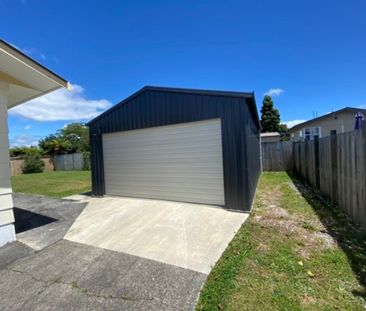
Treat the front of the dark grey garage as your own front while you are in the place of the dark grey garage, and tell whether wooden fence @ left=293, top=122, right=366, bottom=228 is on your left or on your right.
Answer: on your left

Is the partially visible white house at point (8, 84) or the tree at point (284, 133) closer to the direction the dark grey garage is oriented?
the partially visible white house

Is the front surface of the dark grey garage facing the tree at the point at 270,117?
no

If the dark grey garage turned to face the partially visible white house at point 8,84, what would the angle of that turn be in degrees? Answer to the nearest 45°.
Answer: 0° — it already faces it

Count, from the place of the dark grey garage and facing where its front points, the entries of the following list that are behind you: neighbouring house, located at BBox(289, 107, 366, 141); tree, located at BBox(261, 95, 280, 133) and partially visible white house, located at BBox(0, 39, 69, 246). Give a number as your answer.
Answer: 2

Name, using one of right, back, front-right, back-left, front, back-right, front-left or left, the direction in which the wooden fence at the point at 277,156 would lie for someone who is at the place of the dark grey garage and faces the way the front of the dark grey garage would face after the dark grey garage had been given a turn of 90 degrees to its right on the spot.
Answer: right

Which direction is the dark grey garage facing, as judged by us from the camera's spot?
facing the viewer and to the left of the viewer

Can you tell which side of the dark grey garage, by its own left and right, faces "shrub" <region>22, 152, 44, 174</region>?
right

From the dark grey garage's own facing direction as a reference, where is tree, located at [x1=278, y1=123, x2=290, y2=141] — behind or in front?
behind

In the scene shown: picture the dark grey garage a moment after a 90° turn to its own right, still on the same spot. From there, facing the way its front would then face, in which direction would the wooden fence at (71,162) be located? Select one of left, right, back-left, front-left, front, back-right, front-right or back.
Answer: front

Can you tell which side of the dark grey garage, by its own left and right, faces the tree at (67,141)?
right

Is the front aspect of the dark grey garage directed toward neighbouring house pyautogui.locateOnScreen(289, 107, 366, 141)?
no

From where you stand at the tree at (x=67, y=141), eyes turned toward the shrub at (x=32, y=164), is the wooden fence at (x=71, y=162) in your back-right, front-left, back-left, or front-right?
front-left
